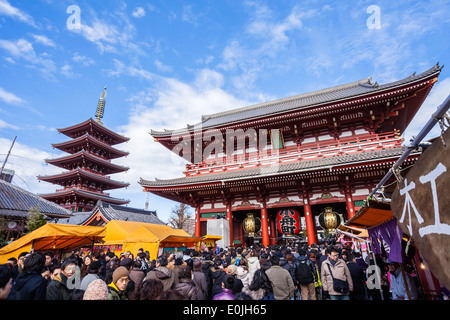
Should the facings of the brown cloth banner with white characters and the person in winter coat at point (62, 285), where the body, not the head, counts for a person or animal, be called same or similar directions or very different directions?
very different directions

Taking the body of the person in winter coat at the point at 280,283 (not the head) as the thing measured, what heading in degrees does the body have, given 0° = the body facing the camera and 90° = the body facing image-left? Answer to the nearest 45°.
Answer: approximately 180°

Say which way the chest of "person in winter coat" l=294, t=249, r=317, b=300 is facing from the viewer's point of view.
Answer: away from the camera

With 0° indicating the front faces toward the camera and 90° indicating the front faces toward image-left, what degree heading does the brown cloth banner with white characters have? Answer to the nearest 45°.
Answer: approximately 45°

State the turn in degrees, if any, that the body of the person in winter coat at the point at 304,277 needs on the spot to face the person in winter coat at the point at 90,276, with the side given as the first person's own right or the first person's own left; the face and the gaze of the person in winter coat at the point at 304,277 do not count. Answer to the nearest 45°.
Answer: approximately 135° to the first person's own left
